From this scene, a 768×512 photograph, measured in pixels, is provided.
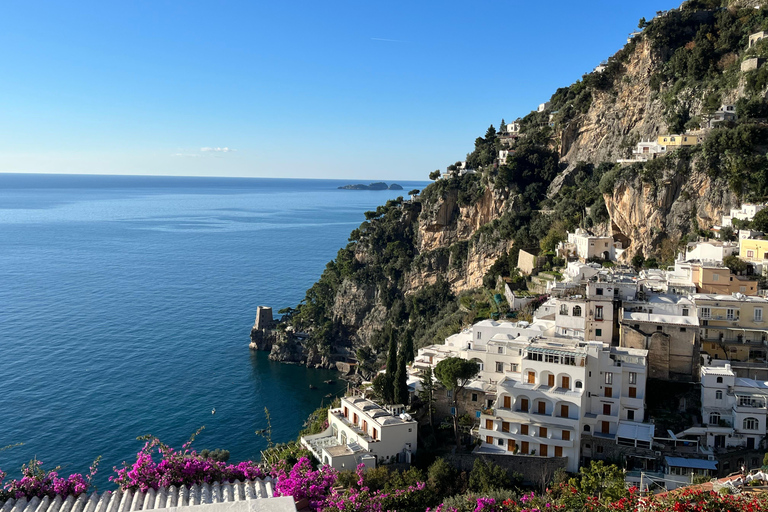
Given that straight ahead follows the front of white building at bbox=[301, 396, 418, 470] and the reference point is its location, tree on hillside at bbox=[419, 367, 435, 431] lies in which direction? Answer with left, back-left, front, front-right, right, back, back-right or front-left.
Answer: back

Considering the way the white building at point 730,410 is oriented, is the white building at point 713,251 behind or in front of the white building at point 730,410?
behind

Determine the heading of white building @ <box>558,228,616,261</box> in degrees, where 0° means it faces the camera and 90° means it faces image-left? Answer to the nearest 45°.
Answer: approximately 0°

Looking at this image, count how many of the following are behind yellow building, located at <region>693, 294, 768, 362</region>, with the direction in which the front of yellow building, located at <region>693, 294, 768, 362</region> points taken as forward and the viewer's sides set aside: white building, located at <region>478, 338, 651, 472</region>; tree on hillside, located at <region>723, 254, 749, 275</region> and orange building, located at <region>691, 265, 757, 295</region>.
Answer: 2

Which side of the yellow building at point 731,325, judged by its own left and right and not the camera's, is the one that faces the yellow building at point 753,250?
back

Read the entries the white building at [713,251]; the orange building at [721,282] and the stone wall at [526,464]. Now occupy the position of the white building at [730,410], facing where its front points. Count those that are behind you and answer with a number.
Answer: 2

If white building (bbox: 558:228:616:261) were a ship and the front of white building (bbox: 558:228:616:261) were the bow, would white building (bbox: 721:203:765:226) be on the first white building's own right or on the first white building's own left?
on the first white building's own left

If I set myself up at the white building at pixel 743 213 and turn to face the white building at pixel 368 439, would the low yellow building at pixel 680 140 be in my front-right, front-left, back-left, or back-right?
back-right
